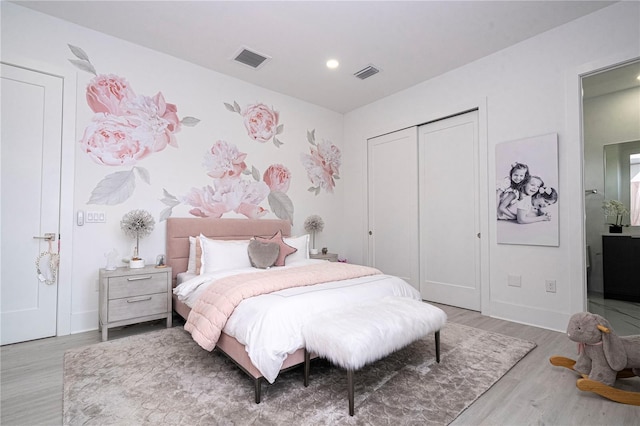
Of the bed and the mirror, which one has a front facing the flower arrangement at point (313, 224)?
the mirror

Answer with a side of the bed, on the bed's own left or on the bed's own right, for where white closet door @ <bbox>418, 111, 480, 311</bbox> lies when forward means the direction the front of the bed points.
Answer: on the bed's own left

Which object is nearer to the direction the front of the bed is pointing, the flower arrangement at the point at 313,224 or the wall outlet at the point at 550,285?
the wall outlet

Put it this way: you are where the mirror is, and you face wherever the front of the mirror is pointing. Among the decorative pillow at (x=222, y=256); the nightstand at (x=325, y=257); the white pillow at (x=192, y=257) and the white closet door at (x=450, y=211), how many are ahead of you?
4

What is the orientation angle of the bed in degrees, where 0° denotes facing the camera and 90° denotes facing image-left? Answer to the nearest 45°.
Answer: approximately 315°

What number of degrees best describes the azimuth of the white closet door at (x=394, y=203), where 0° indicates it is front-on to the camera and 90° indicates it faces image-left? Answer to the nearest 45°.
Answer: approximately 45°

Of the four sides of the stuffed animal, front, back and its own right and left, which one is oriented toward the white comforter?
front

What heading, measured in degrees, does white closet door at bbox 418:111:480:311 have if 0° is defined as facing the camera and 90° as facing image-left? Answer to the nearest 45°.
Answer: approximately 45°

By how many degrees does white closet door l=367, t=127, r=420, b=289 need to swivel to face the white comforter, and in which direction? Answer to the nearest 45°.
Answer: approximately 45° to its left

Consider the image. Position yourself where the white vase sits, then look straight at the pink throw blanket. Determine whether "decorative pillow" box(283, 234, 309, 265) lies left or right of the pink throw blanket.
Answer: left

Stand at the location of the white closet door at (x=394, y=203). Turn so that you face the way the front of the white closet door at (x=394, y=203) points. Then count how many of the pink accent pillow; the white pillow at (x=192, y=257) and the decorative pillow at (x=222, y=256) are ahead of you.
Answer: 3

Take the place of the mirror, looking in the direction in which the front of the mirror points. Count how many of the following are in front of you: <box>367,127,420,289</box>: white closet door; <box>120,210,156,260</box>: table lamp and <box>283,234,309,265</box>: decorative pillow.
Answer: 3

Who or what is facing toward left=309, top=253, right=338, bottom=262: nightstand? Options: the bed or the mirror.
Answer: the mirror

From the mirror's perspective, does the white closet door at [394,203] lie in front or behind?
in front
